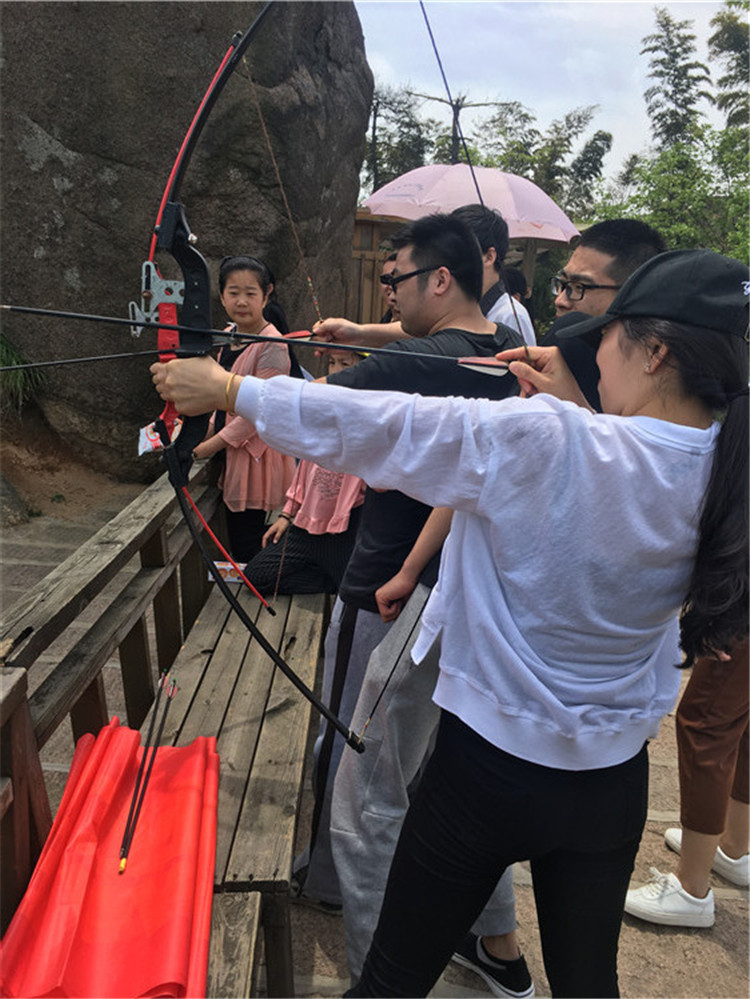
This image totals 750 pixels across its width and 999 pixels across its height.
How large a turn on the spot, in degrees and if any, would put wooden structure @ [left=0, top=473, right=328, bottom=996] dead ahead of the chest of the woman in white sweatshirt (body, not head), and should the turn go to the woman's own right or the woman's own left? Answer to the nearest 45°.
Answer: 0° — they already face it

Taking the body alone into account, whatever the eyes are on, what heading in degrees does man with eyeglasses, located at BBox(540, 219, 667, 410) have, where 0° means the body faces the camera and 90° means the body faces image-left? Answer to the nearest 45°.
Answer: approximately 45°

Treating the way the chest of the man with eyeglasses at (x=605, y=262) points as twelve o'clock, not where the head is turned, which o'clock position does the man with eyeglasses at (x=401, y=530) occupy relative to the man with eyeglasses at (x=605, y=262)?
the man with eyeglasses at (x=401, y=530) is roughly at 12 o'clock from the man with eyeglasses at (x=605, y=262).

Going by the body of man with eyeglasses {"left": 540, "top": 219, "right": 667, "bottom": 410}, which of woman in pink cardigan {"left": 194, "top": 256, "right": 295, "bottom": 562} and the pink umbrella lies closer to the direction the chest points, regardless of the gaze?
the woman in pink cardigan

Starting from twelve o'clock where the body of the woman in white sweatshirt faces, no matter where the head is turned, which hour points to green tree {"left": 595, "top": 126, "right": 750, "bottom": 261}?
The green tree is roughly at 2 o'clock from the woman in white sweatshirt.

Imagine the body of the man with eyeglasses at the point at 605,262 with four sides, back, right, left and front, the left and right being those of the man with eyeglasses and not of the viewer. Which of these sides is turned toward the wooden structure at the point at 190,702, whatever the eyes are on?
front

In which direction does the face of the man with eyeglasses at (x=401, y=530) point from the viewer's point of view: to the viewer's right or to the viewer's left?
to the viewer's left

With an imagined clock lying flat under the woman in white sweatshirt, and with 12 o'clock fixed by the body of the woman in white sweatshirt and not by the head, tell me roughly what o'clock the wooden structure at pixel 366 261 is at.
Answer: The wooden structure is roughly at 1 o'clock from the woman in white sweatshirt.

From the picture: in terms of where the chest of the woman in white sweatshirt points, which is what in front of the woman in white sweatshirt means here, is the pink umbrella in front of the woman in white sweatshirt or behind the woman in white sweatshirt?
in front

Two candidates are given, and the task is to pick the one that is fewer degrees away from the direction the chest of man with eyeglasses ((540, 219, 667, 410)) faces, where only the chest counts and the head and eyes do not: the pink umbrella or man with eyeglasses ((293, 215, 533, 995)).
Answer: the man with eyeglasses

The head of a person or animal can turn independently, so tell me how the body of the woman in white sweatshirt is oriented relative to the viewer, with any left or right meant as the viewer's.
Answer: facing away from the viewer and to the left of the viewer

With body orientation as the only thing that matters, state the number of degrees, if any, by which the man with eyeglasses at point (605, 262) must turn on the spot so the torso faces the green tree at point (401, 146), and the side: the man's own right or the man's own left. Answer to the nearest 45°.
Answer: approximately 135° to the man's own right
